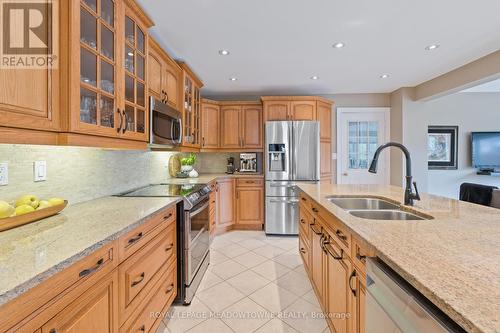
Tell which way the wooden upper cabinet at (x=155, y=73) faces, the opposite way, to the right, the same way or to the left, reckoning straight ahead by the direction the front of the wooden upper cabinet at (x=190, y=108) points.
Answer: the same way

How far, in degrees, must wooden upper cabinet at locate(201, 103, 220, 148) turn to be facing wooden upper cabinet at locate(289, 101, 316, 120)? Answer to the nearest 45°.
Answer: approximately 45° to its left

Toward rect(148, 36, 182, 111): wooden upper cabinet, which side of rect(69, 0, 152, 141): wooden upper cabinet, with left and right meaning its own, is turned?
left

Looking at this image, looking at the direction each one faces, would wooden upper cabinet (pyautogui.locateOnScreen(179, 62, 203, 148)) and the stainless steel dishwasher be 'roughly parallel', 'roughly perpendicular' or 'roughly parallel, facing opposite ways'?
roughly parallel, facing opposite ways

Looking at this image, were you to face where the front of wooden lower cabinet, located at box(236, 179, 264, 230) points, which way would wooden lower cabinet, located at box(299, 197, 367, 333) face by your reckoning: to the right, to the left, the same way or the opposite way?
to the right

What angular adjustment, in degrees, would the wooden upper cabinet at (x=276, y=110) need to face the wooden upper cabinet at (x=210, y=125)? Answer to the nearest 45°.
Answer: approximately 90° to its right

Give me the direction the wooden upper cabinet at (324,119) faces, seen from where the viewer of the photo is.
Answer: facing the viewer and to the right of the viewer

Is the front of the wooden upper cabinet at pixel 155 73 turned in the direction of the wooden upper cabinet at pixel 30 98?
no

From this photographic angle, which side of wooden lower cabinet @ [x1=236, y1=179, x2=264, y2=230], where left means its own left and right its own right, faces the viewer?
front

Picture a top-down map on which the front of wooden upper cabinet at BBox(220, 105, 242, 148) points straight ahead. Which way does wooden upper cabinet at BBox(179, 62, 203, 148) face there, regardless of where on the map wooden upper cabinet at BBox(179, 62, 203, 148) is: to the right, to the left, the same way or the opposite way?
to the left

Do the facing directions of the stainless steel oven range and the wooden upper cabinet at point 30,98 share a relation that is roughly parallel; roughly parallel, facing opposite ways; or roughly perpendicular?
roughly parallel

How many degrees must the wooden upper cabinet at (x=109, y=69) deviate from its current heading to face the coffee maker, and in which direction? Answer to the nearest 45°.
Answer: approximately 90° to its left

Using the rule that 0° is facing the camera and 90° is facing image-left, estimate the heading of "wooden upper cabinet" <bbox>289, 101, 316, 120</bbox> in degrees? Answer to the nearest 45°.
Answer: approximately 0°

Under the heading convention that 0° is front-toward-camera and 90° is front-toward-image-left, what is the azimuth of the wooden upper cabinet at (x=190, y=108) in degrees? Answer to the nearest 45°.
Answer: approximately 270°

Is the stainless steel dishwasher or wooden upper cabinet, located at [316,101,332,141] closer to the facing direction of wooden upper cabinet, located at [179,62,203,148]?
the wooden upper cabinet

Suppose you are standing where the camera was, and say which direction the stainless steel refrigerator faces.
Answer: facing the viewer

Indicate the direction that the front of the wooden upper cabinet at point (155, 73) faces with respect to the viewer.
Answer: facing to the right of the viewer

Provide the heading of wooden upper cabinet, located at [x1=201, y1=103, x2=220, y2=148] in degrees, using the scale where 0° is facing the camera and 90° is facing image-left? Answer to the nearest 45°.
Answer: approximately 315°
